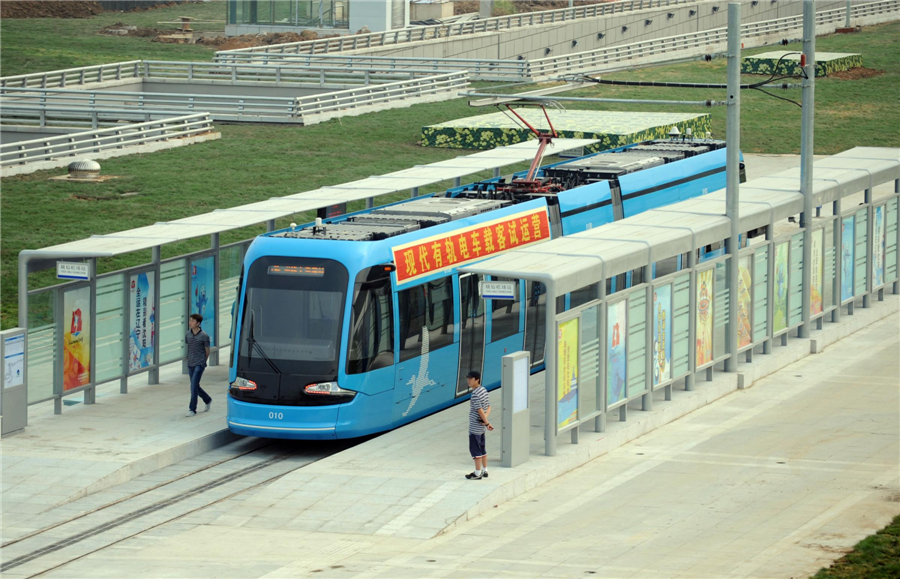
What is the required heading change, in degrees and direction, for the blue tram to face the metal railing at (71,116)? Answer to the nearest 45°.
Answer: approximately 135° to its right

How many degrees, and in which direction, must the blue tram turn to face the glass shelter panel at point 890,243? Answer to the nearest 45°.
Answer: approximately 180°

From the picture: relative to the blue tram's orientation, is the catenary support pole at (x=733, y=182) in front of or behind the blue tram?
behind

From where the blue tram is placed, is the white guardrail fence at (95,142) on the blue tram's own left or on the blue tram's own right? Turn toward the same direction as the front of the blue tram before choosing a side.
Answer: on the blue tram's own right

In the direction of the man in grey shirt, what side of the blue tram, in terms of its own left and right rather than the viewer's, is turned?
front

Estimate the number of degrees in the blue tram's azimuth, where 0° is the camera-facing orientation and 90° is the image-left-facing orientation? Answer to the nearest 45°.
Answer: approximately 45°

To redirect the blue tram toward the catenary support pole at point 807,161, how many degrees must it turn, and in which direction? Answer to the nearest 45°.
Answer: approximately 180°
